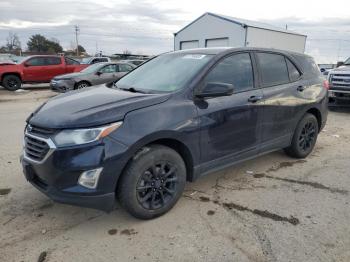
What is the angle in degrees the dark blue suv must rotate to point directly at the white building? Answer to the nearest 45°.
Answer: approximately 135° to its right

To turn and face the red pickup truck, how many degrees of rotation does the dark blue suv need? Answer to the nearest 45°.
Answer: approximately 90° to its right

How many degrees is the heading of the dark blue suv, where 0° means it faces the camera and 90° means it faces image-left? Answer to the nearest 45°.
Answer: approximately 45°

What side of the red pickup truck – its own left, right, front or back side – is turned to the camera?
left

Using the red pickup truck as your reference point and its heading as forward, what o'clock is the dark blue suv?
The dark blue suv is roughly at 9 o'clock from the red pickup truck.

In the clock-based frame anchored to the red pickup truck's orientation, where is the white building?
The white building is roughly at 5 o'clock from the red pickup truck.

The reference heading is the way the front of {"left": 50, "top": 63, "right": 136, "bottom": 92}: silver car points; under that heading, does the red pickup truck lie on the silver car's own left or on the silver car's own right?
on the silver car's own right

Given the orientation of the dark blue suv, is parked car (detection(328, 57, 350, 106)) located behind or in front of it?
behind

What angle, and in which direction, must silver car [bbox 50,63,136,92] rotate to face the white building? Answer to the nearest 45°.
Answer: approximately 180°
